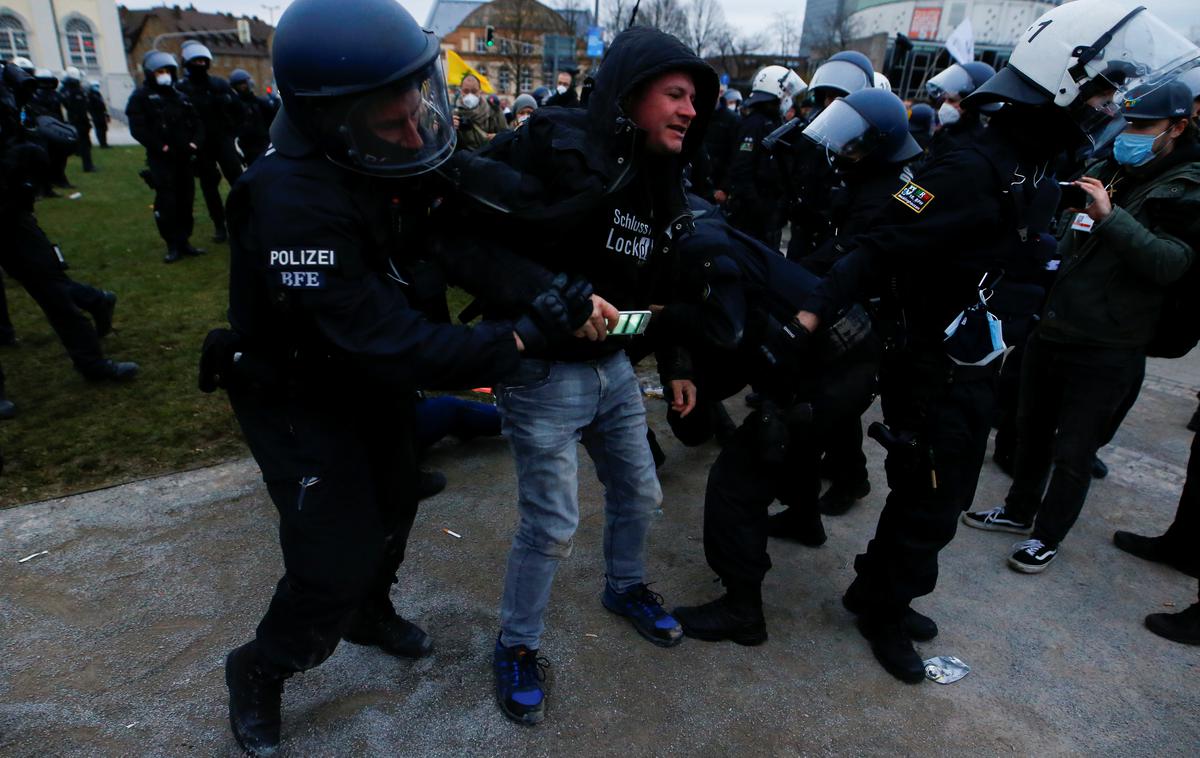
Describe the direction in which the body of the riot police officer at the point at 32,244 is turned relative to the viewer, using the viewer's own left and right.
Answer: facing to the right of the viewer

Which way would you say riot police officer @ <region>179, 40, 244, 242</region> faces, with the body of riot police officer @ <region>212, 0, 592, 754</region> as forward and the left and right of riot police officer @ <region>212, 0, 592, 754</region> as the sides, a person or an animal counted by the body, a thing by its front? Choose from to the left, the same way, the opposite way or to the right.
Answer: to the right

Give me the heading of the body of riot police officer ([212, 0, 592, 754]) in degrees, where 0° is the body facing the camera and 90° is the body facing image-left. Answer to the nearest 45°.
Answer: approximately 270°

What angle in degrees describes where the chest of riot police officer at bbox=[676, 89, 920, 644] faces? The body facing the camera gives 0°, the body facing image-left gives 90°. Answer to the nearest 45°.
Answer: approximately 90°

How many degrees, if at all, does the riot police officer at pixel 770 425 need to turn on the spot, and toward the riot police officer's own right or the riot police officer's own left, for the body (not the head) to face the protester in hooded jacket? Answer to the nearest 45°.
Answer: approximately 45° to the riot police officer's own left
